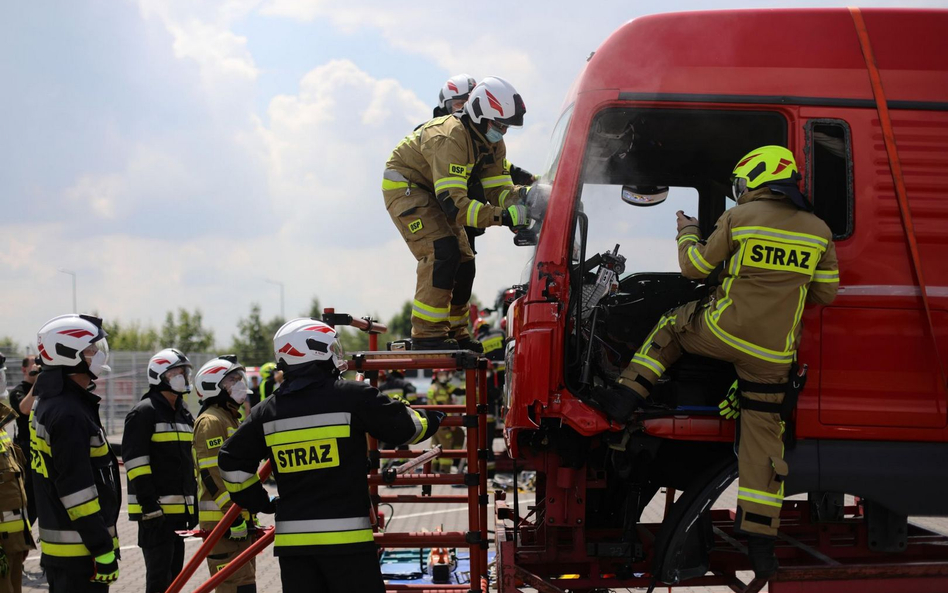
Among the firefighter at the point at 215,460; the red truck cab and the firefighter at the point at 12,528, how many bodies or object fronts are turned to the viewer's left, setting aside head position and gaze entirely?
1

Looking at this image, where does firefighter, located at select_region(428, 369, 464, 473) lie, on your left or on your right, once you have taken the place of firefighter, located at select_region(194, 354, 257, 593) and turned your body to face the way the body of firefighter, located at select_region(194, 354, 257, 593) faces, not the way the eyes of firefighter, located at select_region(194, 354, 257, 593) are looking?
on your left

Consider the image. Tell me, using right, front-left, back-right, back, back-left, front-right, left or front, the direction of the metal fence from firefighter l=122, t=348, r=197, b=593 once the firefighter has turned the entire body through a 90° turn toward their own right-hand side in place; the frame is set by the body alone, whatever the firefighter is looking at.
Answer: back-right

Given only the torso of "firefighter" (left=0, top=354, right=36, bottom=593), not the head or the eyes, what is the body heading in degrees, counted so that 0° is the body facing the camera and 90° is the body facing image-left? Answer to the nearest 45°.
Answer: approximately 270°

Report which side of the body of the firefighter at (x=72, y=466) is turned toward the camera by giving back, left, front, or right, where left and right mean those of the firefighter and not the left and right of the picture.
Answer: right

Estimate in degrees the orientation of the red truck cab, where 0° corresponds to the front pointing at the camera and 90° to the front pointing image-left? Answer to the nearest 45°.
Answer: approximately 90°

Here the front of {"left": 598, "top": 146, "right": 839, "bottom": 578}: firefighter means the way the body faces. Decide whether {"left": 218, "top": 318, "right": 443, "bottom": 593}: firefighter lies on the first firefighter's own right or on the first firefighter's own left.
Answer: on the first firefighter's own left

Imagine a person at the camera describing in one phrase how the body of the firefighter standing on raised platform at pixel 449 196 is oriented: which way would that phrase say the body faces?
to the viewer's right

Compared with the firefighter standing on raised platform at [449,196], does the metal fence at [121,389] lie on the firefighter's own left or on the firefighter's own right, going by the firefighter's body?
on the firefighter's own left

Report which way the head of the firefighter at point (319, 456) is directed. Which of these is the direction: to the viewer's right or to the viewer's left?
to the viewer's right

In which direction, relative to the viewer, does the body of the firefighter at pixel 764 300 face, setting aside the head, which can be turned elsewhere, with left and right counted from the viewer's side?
facing away from the viewer and to the left of the viewer

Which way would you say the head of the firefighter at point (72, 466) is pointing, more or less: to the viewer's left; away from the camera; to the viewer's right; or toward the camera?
to the viewer's right

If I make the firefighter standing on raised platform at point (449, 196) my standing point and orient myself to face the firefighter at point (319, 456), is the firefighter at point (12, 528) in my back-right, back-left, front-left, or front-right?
front-right
